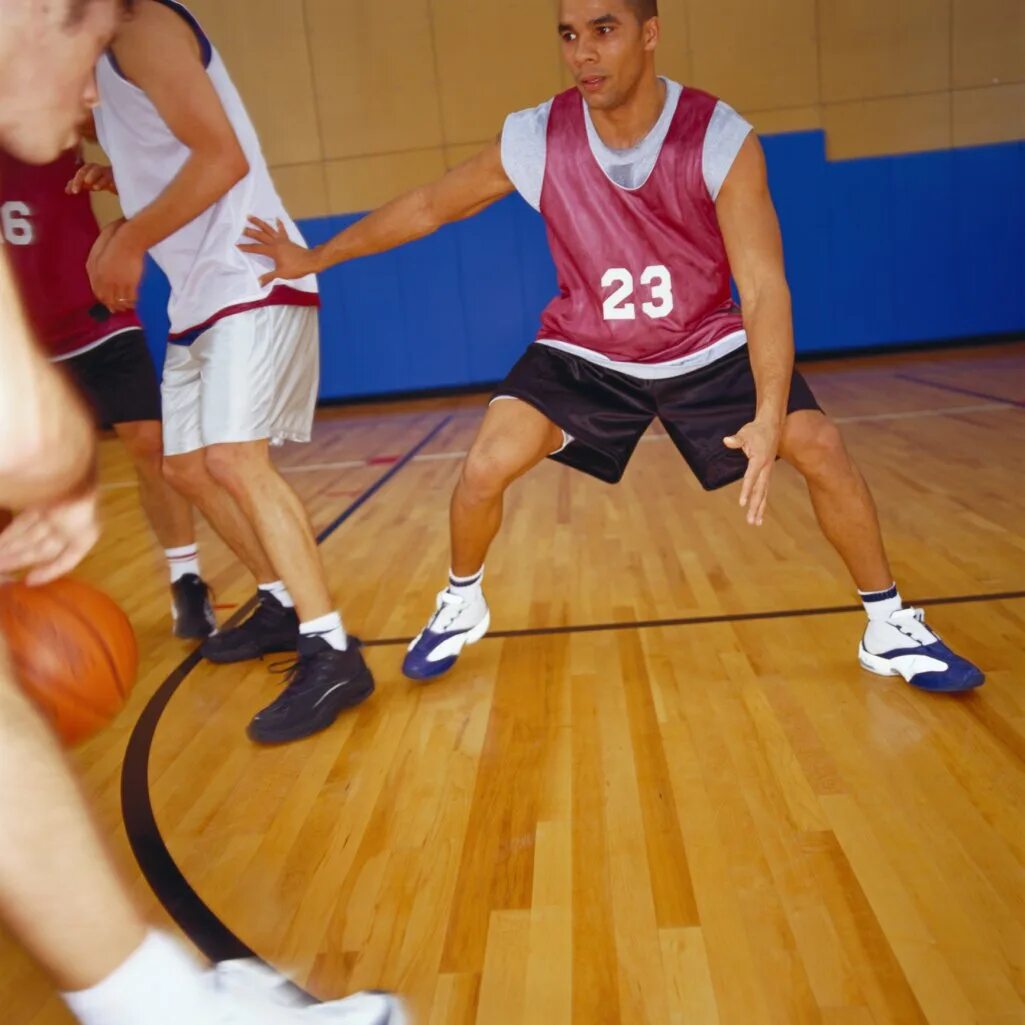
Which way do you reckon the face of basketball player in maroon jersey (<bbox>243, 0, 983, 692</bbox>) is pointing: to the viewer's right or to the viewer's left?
to the viewer's left

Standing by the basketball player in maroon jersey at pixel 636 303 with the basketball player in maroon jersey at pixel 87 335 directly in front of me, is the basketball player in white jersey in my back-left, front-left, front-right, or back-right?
front-left

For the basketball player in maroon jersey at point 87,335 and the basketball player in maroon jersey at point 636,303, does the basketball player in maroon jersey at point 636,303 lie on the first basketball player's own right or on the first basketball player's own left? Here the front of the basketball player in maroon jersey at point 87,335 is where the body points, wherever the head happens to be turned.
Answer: on the first basketball player's own left

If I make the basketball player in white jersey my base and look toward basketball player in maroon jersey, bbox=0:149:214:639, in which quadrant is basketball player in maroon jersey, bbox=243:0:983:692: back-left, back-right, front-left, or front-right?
back-right

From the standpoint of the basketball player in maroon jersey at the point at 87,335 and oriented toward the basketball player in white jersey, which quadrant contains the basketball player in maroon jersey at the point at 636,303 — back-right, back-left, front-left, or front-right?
front-left

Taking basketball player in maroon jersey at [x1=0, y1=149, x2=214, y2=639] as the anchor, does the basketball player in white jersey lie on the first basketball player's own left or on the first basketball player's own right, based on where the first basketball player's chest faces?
on the first basketball player's own left

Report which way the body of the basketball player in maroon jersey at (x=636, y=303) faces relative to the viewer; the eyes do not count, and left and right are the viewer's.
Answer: facing the viewer

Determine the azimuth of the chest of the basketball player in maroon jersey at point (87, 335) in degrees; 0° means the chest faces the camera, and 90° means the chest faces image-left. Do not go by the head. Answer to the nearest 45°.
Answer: approximately 45°

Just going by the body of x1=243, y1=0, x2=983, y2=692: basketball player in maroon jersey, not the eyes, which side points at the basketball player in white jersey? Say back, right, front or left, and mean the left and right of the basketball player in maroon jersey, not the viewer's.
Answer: right

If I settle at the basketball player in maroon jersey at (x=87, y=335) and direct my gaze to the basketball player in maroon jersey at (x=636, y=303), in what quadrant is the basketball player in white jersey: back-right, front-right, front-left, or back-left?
front-right

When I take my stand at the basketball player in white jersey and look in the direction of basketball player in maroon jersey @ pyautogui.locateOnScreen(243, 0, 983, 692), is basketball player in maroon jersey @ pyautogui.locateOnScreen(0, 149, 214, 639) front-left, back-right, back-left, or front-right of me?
back-left
